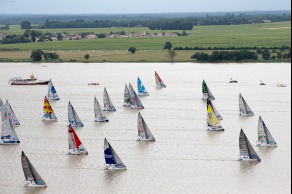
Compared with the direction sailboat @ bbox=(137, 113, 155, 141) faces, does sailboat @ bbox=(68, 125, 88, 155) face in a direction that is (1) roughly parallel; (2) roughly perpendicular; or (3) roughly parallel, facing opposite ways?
roughly parallel

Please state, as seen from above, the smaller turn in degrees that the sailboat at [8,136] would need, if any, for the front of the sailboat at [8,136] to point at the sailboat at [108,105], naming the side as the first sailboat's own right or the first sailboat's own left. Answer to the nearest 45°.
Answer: approximately 45° to the first sailboat's own left

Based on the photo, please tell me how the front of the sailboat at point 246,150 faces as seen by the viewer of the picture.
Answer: facing to the right of the viewer

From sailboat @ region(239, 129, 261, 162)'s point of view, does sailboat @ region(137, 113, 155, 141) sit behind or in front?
behind

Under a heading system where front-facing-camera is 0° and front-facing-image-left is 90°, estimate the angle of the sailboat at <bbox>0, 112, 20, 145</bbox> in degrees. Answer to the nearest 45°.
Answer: approximately 270°

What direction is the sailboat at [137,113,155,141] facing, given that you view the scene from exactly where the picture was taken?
facing to the right of the viewer

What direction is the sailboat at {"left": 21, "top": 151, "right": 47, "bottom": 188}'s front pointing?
to the viewer's right

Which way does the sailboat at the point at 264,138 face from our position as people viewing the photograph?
facing to the right of the viewer

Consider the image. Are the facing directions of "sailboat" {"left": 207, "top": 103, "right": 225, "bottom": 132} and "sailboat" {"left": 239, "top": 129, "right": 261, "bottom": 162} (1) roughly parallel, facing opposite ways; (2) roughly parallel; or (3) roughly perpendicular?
roughly parallel

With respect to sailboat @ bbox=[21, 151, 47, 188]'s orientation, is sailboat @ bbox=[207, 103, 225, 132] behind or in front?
in front

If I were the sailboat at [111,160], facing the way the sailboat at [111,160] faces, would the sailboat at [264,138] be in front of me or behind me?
in front

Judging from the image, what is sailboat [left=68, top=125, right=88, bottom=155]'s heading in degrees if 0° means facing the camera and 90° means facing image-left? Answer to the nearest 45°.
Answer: approximately 270°

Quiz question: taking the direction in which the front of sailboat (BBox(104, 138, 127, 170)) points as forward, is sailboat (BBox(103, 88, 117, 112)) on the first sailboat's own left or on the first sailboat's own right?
on the first sailboat's own left

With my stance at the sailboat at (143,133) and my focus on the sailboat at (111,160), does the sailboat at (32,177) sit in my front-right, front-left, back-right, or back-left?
front-right

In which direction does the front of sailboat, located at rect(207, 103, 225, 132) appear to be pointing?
to the viewer's right
